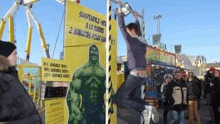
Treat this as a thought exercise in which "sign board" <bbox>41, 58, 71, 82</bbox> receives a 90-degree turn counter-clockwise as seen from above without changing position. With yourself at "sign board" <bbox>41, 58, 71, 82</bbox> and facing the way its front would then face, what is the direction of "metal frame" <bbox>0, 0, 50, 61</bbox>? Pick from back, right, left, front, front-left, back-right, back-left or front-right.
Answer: left

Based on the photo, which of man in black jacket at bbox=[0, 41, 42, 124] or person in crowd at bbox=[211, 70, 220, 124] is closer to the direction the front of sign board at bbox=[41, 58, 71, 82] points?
the man in black jacket

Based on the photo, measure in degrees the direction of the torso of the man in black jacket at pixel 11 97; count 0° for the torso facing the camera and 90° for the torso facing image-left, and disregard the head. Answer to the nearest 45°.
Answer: approximately 270°

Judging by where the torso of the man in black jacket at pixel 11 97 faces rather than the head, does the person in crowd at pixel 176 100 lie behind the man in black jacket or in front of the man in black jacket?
in front
